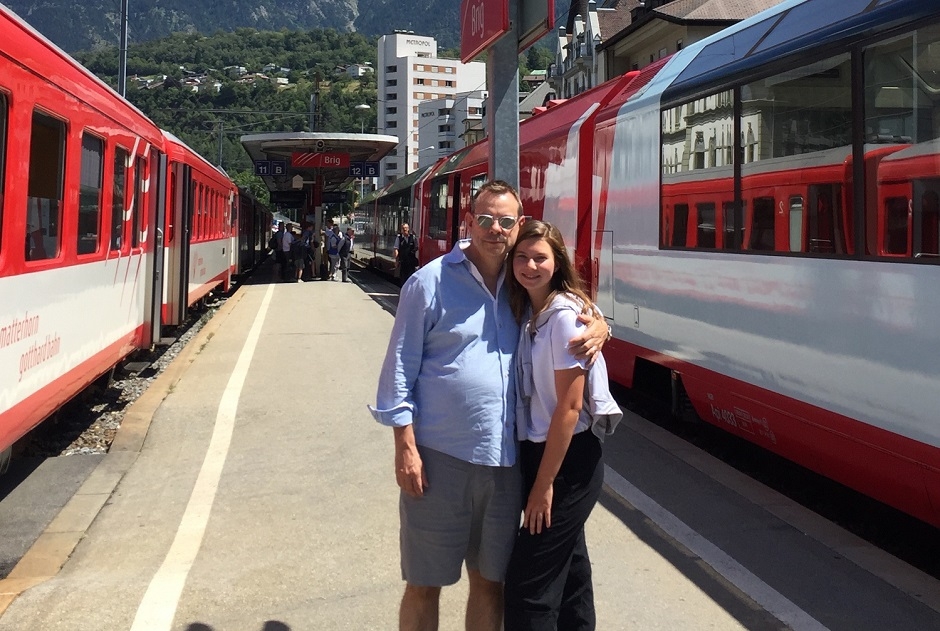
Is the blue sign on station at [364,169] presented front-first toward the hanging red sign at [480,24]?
yes

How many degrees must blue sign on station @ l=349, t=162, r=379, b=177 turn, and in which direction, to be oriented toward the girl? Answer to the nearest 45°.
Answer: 0° — it already faces them

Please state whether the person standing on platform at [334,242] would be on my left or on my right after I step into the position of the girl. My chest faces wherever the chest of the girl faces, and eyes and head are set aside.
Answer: on my right

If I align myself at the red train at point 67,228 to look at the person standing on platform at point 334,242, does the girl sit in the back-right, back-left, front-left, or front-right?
back-right

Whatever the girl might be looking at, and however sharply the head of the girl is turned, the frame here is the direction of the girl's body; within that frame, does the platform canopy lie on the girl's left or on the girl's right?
on the girl's right

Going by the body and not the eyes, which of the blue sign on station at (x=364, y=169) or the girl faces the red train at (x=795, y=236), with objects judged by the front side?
the blue sign on station

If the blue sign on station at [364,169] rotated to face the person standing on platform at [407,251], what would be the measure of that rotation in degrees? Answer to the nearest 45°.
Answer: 0° — it already faces them

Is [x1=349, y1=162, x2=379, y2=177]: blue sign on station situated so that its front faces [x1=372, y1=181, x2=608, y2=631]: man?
yes

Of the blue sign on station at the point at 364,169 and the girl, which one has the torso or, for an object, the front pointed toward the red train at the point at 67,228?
the blue sign on station

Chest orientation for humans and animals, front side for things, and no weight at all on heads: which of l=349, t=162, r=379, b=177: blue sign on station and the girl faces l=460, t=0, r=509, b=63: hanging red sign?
the blue sign on station

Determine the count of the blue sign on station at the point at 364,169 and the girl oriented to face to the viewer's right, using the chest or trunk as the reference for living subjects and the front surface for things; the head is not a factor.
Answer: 0
